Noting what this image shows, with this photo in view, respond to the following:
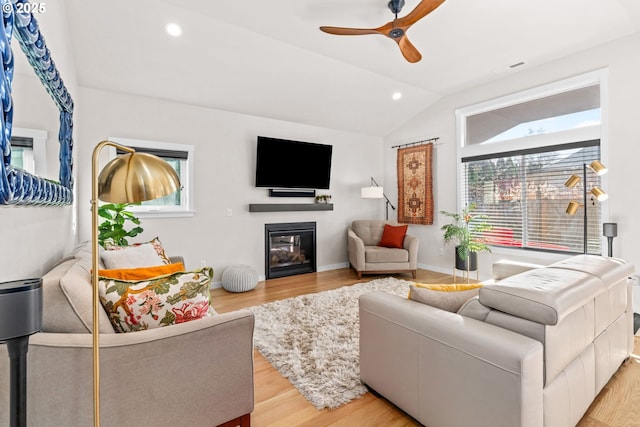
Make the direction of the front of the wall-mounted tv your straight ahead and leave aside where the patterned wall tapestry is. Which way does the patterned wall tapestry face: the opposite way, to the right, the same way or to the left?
to the right

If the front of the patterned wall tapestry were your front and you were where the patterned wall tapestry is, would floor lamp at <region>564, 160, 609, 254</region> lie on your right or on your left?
on your left

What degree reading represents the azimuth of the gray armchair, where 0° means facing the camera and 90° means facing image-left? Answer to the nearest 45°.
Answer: approximately 0°

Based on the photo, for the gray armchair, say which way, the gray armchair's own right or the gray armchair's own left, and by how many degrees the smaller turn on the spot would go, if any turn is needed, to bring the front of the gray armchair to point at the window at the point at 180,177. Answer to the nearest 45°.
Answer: approximately 45° to the gray armchair's own right

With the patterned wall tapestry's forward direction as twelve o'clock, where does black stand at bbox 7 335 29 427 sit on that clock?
The black stand is roughly at 11 o'clock from the patterned wall tapestry.

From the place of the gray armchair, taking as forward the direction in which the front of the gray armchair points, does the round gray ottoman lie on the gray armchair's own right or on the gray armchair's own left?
on the gray armchair's own right

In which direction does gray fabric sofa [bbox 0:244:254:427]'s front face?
to the viewer's right

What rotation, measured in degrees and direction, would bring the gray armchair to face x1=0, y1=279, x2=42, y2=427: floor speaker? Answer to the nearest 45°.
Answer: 0° — it already faces it

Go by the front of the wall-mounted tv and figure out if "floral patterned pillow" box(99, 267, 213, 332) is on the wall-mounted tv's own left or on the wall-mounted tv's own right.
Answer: on the wall-mounted tv's own right

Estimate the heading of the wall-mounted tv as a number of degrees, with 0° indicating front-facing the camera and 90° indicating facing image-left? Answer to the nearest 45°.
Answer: approximately 315°

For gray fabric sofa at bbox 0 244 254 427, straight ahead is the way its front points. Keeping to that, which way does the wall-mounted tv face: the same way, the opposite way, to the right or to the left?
to the right

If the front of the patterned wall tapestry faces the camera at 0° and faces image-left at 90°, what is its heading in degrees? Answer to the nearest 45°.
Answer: approximately 45°

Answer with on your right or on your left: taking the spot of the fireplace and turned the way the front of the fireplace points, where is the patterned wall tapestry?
on your left

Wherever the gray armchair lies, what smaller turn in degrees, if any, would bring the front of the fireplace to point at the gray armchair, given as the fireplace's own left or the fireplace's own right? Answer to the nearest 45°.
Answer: approximately 45° to the fireplace's own left
